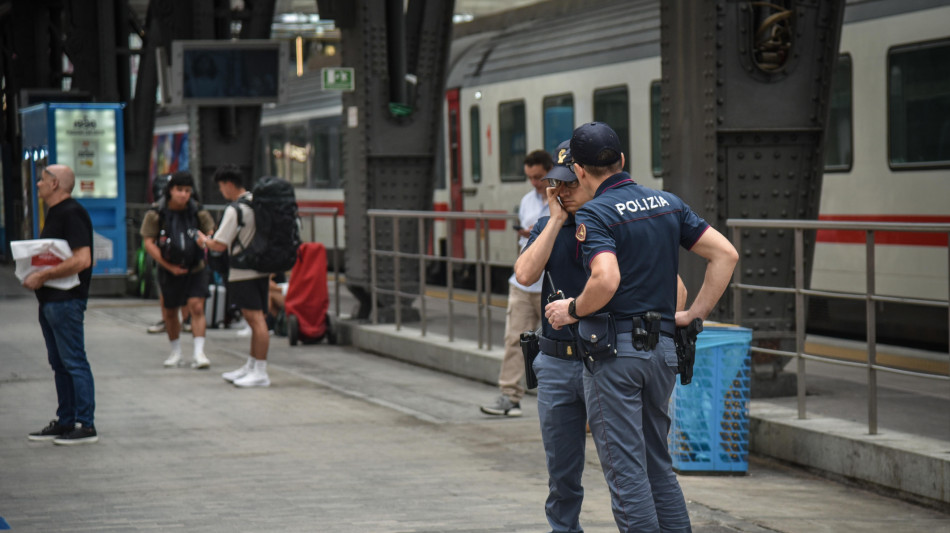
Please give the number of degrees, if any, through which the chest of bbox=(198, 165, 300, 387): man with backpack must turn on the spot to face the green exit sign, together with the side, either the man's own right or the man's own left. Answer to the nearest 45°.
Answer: approximately 90° to the man's own right

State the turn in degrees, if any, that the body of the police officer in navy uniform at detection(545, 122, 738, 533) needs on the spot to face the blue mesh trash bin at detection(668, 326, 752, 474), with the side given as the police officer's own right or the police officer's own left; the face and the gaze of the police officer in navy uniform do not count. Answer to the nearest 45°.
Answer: approximately 45° to the police officer's own right

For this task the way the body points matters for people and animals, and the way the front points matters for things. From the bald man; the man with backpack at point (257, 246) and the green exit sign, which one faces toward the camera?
the green exit sign

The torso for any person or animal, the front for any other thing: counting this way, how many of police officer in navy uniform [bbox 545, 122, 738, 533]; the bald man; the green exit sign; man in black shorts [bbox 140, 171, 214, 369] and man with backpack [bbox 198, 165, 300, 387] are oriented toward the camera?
2

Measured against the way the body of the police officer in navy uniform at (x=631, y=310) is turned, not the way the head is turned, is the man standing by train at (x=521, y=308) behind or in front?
in front

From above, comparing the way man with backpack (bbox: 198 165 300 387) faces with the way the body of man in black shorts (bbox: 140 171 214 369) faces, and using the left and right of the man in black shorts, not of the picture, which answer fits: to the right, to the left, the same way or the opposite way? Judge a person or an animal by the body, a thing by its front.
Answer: to the right

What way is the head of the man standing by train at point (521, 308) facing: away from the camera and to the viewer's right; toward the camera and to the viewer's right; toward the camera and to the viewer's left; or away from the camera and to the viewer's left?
toward the camera and to the viewer's left

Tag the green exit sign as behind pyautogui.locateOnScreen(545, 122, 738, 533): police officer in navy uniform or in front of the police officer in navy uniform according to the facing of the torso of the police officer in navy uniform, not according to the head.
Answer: in front

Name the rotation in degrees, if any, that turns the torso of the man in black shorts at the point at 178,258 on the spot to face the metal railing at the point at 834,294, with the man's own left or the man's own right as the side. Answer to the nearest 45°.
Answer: approximately 45° to the man's own left

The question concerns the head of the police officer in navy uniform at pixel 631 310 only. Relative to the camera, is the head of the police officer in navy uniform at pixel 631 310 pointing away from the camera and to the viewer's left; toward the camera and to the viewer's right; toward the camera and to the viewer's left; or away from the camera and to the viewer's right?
away from the camera and to the viewer's left

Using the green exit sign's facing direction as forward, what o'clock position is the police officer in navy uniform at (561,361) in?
The police officer in navy uniform is roughly at 12 o'clock from the green exit sign.

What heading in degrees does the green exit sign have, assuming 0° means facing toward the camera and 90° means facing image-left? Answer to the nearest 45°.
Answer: approximately 0°

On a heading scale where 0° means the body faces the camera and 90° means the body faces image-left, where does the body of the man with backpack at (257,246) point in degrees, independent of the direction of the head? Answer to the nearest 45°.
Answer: approximately 90°
